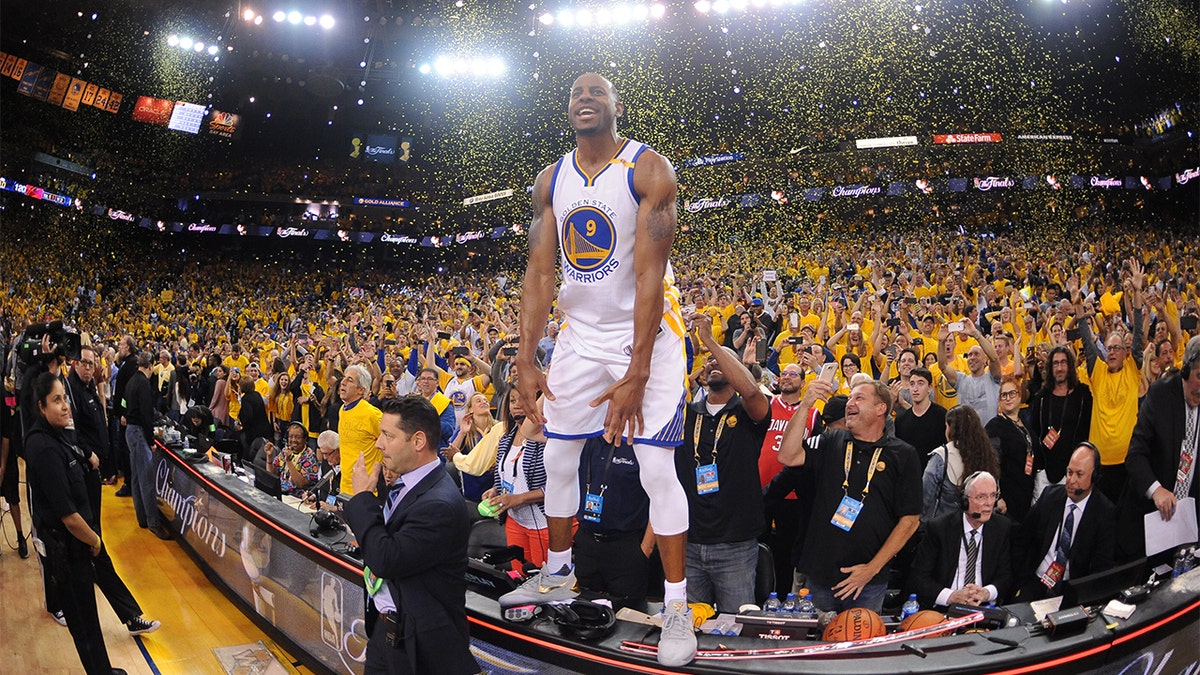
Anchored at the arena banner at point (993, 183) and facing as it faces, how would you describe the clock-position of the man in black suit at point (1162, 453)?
The man in black suit is roughly at 12 o'clock from the arena banner.

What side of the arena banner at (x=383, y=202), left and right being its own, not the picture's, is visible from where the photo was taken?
front

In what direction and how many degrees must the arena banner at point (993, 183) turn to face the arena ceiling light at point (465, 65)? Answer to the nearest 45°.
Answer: approximately 45° to its right

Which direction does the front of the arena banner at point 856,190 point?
toward the camera

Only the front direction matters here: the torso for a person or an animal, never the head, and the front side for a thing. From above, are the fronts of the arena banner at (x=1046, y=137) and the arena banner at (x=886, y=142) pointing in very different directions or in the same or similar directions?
same or similar directions

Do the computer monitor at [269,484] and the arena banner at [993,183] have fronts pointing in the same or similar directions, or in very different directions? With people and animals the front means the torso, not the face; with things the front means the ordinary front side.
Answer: very different directions

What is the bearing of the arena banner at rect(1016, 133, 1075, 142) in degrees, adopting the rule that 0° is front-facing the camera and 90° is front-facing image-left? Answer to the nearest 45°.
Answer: approximately 0°

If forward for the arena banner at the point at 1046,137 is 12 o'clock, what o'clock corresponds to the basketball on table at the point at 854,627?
The basketball on table is roughly at 12 o'clock from the arena banner.

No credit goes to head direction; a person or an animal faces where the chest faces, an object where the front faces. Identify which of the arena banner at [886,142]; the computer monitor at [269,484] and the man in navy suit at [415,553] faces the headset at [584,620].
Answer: the arena banner

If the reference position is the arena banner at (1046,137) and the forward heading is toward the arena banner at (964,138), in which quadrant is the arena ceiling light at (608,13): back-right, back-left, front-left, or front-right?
front-left

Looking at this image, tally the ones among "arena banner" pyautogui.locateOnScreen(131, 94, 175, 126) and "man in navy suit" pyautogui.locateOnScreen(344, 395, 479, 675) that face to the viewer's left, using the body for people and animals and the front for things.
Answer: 1

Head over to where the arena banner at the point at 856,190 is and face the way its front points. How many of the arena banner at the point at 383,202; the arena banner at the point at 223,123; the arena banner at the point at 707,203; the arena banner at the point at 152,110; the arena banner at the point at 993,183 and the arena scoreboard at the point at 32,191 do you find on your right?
5

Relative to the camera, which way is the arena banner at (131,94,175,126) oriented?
toward the camera

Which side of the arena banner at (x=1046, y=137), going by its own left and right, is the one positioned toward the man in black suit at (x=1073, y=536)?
front

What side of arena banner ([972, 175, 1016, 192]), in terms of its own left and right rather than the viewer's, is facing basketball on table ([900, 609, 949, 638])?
front

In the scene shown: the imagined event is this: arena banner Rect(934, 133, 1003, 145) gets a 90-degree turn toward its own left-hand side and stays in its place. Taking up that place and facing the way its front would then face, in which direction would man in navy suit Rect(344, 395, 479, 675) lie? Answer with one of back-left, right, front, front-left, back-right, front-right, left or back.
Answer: right

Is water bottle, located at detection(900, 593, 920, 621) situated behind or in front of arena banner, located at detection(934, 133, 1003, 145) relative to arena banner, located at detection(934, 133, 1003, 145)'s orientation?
in front
